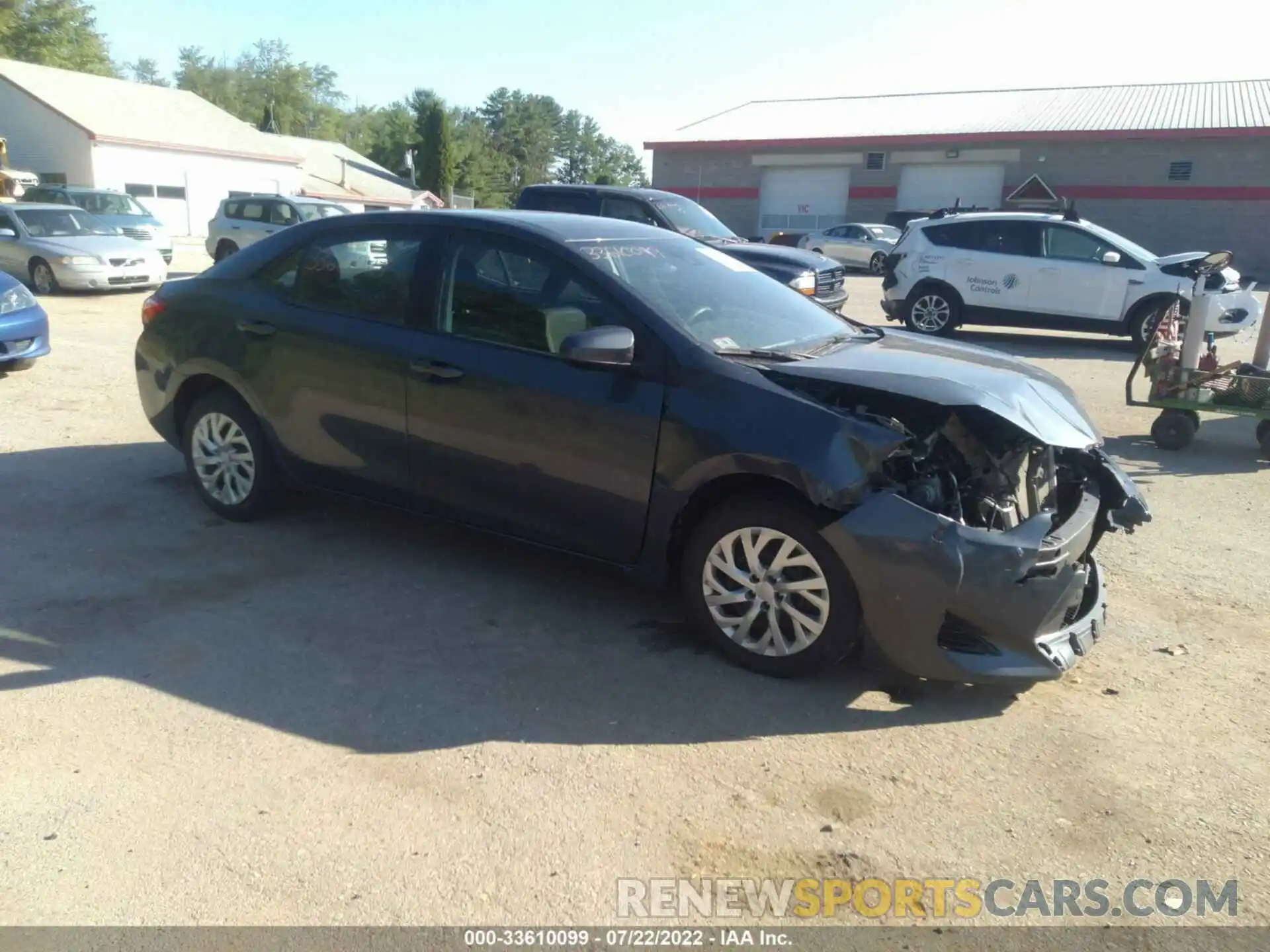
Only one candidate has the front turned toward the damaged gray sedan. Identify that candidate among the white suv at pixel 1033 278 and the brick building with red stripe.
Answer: the brick building with red stripe

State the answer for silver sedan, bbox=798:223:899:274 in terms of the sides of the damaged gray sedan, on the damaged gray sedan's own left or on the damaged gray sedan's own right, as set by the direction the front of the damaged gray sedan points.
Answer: on the damaged gray sedan's own left

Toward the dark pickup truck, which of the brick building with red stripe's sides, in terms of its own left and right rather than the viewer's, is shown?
front

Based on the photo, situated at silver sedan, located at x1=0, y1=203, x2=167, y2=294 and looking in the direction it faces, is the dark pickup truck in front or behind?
in front

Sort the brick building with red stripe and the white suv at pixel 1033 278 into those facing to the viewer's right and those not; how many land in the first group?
1

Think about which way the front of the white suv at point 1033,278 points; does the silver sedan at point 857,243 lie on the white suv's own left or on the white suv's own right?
on the white suv's own left

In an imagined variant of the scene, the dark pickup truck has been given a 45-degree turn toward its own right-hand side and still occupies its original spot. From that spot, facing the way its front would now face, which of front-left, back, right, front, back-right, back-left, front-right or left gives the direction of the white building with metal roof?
back-right

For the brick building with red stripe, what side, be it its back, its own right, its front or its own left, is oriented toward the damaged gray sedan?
front

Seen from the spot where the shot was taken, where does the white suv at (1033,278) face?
facing to the right of the viewer

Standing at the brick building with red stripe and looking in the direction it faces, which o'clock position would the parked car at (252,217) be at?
The parked car is roughly at 1 o'clock from the brick building with red stripe.

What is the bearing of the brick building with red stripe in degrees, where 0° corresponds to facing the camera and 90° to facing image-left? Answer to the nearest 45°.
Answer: approximately 0°

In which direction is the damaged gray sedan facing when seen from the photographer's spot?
facing the viewer and to the right of the viewer
